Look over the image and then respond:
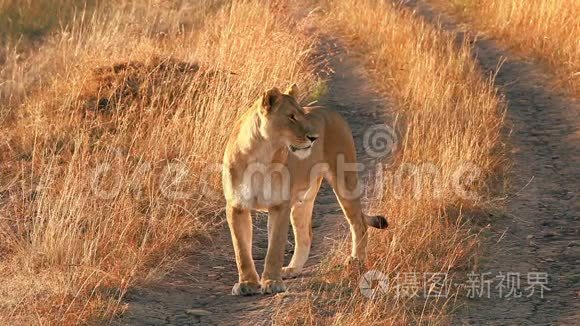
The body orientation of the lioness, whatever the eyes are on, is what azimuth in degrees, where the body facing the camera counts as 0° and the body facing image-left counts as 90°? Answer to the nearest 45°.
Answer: approximately 45°
